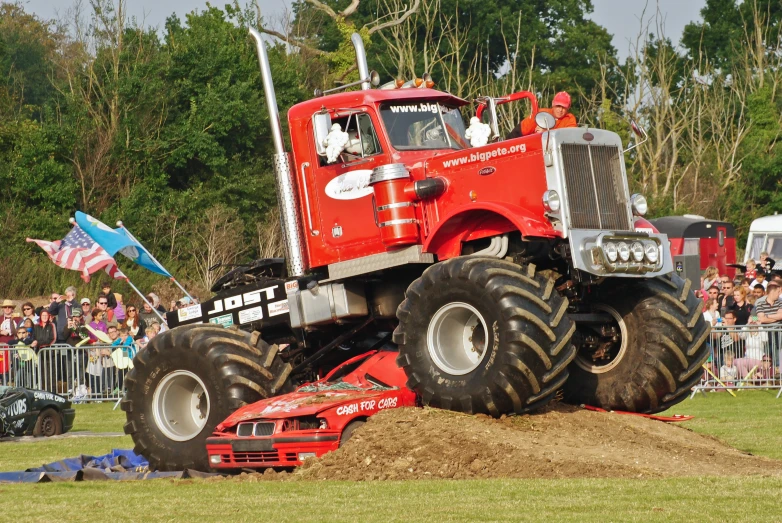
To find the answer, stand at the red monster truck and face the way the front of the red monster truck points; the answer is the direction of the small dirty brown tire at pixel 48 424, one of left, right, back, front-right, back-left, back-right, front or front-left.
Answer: back

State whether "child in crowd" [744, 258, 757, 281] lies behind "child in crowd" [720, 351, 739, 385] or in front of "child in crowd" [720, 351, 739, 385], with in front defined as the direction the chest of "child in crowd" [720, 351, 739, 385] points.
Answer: behind

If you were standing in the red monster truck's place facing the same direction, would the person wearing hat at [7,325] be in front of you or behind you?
behind

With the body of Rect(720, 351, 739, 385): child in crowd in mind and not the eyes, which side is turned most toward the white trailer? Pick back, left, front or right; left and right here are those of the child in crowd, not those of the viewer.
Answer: back

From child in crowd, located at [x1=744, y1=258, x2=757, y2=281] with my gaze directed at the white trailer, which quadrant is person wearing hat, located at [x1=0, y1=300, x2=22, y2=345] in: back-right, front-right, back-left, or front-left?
back-left

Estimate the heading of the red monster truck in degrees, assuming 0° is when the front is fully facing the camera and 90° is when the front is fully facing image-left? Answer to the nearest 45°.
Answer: approximately 315°

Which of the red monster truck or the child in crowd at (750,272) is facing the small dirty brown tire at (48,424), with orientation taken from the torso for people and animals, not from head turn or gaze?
the child in crowd

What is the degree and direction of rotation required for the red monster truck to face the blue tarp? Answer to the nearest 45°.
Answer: approximately 135° to its right
